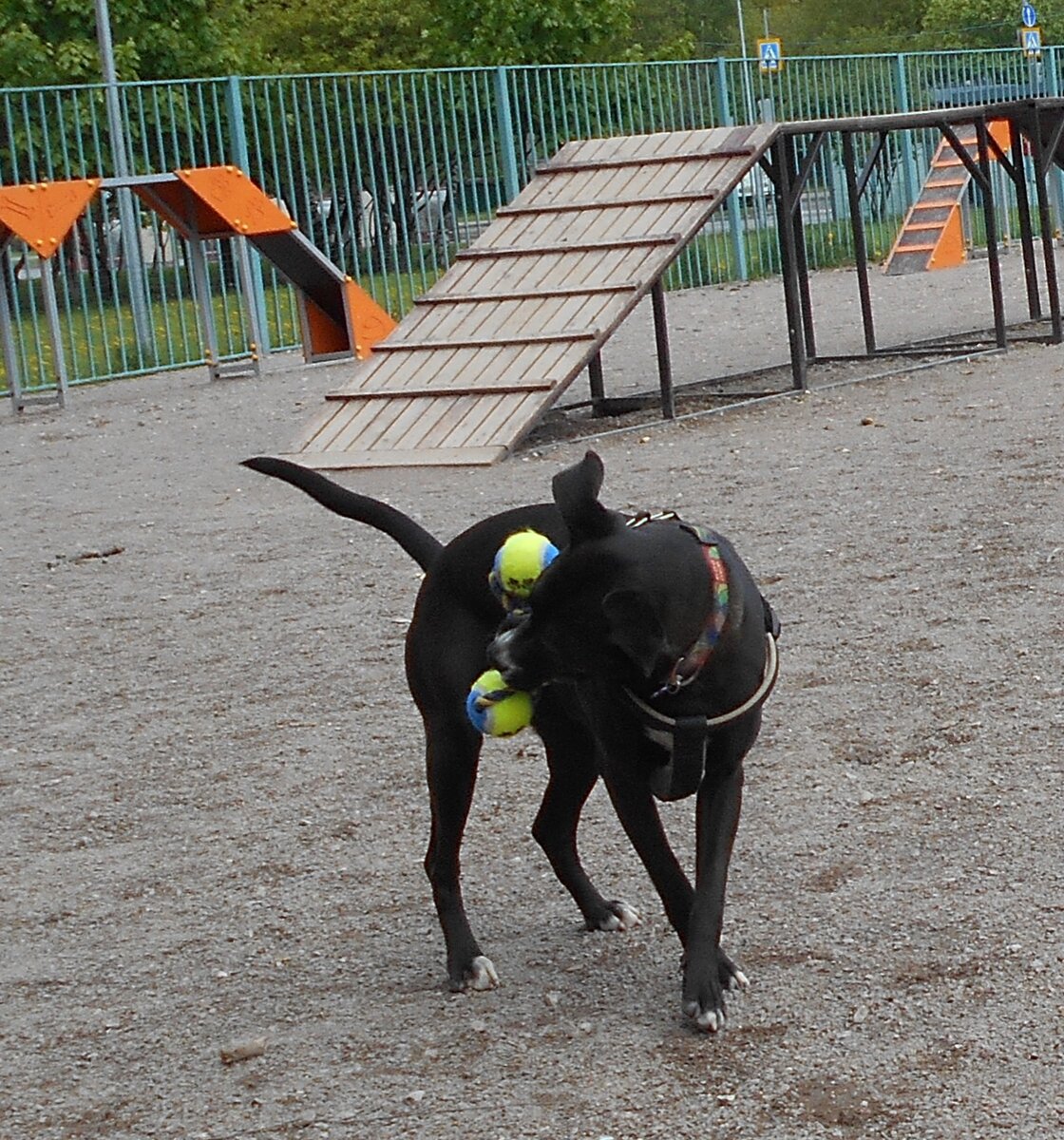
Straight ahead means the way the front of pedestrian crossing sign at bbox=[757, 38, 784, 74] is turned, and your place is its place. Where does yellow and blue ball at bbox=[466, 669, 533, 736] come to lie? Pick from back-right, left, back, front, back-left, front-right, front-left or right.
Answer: front

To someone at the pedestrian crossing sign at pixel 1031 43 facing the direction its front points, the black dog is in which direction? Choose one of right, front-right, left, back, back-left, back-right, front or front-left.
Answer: front

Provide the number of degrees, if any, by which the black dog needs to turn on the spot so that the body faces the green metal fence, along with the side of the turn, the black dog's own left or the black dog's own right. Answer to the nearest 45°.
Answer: approximately 135° to the black dog's own left

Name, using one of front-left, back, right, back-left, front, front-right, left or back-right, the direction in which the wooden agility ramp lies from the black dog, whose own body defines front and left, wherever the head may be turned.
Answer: back-left

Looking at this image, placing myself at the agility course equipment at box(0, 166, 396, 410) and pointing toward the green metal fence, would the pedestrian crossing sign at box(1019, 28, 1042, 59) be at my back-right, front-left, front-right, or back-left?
front-left

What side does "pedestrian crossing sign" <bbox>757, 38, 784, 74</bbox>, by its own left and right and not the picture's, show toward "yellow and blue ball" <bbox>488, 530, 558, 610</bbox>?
front

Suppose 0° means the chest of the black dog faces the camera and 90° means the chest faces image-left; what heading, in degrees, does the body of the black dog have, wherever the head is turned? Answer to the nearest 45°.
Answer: approximately 315°

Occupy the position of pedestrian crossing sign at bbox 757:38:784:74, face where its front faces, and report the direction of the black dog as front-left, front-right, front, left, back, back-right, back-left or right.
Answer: front

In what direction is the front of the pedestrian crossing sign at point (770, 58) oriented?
toward the camera

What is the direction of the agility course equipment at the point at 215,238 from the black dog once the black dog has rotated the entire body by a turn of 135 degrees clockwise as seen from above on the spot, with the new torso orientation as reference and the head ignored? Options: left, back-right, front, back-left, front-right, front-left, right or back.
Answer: right

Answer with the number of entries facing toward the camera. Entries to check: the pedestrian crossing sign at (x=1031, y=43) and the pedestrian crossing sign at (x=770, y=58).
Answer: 2

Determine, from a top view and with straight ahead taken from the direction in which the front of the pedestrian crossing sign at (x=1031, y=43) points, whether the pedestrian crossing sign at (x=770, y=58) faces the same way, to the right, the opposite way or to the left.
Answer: the same way

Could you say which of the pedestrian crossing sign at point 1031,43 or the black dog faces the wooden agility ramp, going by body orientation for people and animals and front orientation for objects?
the pedestrian crossing sign

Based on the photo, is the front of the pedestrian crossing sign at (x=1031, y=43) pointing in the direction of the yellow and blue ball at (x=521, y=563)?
yes

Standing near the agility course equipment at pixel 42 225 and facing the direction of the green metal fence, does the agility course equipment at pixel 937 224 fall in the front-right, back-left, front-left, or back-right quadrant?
front-right
